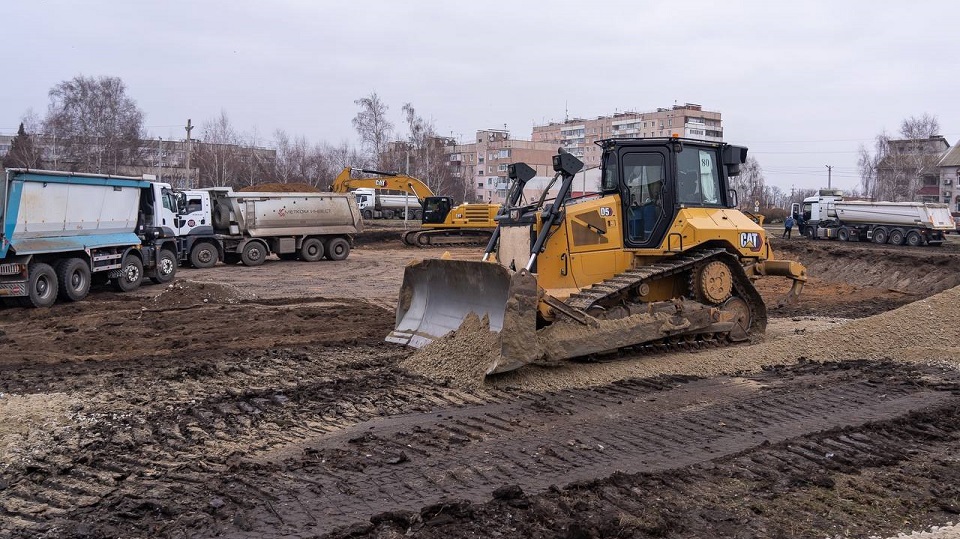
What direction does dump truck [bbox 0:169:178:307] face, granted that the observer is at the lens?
facing away from the viewer and to the right of the viewer

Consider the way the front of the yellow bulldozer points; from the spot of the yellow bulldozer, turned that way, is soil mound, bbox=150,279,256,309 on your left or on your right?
on your right

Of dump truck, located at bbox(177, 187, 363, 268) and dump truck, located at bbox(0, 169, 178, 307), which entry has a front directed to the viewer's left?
dump truck, located at bbox(177, 187, 363, 268)

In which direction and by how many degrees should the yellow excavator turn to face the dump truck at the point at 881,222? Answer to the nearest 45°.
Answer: approximately 180°

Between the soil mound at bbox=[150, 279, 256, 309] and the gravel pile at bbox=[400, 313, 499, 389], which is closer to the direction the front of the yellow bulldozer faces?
the gravel pile

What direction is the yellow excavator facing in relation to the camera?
to the viewer's left

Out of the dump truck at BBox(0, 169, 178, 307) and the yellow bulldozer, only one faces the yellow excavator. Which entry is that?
the dump truck

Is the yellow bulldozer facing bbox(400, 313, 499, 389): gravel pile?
yes

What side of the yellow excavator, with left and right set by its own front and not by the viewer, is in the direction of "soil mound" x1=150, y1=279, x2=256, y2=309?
left

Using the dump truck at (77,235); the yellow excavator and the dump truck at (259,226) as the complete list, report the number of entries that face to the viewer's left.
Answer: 2

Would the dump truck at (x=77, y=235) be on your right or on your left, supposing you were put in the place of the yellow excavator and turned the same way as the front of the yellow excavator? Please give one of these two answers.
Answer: on your left

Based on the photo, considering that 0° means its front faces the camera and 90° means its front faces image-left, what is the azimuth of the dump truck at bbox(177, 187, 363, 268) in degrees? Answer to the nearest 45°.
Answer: approximately 90°
